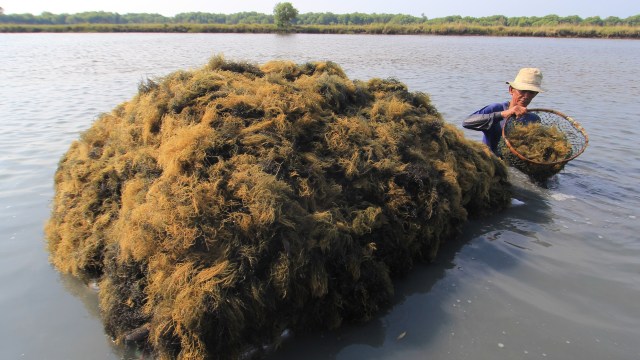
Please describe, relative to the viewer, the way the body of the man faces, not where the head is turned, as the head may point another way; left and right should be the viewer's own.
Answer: facing the viewer and to the right of the viewer

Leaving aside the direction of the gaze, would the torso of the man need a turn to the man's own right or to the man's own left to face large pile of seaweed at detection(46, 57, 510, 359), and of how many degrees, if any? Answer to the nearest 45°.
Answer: approximately 90° to the man's own right
